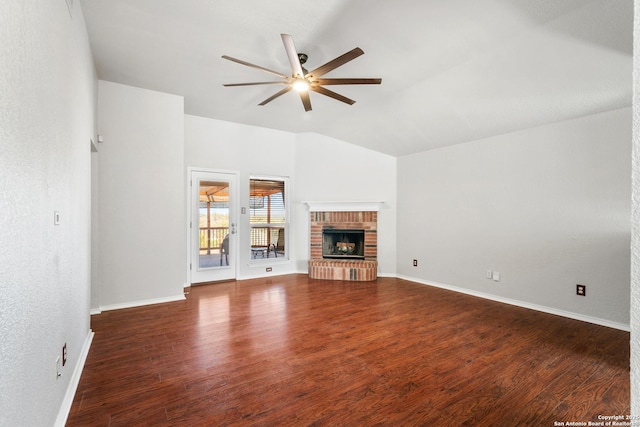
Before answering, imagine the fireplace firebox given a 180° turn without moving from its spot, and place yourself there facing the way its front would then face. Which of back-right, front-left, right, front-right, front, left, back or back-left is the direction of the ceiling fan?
back

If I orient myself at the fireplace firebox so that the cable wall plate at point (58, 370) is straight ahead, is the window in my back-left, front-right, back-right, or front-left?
front-right

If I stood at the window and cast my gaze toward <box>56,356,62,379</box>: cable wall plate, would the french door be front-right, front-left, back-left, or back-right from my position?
front-right

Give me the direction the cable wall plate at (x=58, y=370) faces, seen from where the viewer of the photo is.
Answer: facing to the right of the viewer

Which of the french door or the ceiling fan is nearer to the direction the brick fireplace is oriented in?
the ceiling fan

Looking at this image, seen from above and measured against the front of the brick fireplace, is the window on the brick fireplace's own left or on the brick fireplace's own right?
on the brick fireplace's own right

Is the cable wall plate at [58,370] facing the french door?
no

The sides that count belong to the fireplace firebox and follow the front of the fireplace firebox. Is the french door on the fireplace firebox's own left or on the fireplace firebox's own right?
on the fireplace firebox's own right

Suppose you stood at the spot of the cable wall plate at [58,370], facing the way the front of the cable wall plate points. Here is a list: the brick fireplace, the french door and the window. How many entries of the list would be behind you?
0

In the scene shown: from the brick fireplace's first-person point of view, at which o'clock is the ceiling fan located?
The ceiling fan is roughly at 12 o'clock from the brick fireplace.

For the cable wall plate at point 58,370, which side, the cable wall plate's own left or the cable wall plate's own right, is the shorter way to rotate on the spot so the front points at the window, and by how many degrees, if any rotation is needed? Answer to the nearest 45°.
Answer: approximately 45° to the cable wall plate's own left

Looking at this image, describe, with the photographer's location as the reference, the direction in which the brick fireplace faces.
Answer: facing the viewer

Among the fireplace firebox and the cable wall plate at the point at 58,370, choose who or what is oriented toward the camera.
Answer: the fireplace firebox
